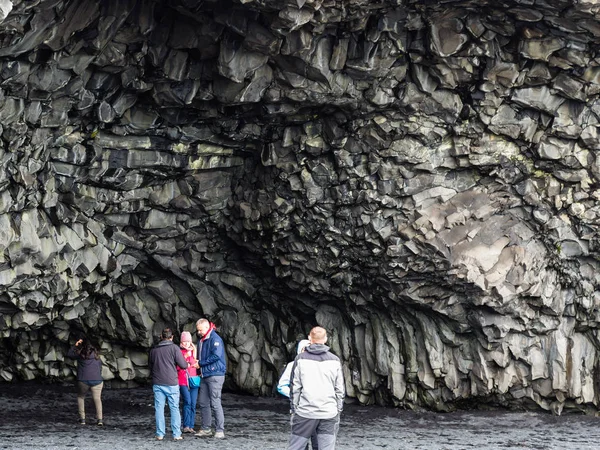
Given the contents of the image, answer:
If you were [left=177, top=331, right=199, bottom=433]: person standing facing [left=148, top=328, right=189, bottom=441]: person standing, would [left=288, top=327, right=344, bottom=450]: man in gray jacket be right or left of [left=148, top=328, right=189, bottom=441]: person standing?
left

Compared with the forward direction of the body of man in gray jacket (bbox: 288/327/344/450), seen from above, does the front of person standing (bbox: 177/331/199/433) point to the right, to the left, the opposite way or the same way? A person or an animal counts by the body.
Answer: the opposite way

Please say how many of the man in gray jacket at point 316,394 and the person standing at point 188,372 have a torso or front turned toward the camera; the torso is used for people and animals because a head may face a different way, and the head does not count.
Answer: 1

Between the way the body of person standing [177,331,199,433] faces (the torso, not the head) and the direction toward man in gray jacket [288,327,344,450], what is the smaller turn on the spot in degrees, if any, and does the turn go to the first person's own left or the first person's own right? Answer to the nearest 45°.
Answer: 0° — they already face them

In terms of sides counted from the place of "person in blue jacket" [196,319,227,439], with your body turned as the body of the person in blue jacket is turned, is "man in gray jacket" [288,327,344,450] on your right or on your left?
on your left

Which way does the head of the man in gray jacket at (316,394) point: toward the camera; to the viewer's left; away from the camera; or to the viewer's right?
away from the camera

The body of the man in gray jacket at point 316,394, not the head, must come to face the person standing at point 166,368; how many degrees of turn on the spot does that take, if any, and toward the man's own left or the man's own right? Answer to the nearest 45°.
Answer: approximately 45° to the man's own left

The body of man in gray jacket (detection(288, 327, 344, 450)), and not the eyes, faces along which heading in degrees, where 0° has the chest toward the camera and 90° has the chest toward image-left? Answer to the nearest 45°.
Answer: approximately 180°

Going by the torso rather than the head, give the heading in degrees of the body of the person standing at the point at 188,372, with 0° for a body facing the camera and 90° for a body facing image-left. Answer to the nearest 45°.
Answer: approximately 0°

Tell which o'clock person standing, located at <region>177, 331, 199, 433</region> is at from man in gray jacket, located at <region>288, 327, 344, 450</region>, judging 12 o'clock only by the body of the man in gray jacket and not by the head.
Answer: The person standing is roughly at 11 o'clock from the man in gray jacket.

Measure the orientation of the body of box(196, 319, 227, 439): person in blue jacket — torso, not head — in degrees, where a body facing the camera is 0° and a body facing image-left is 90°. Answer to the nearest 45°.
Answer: approximately 45°

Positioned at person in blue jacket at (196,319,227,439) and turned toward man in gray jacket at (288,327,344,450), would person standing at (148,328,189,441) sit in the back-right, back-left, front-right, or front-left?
back-right
